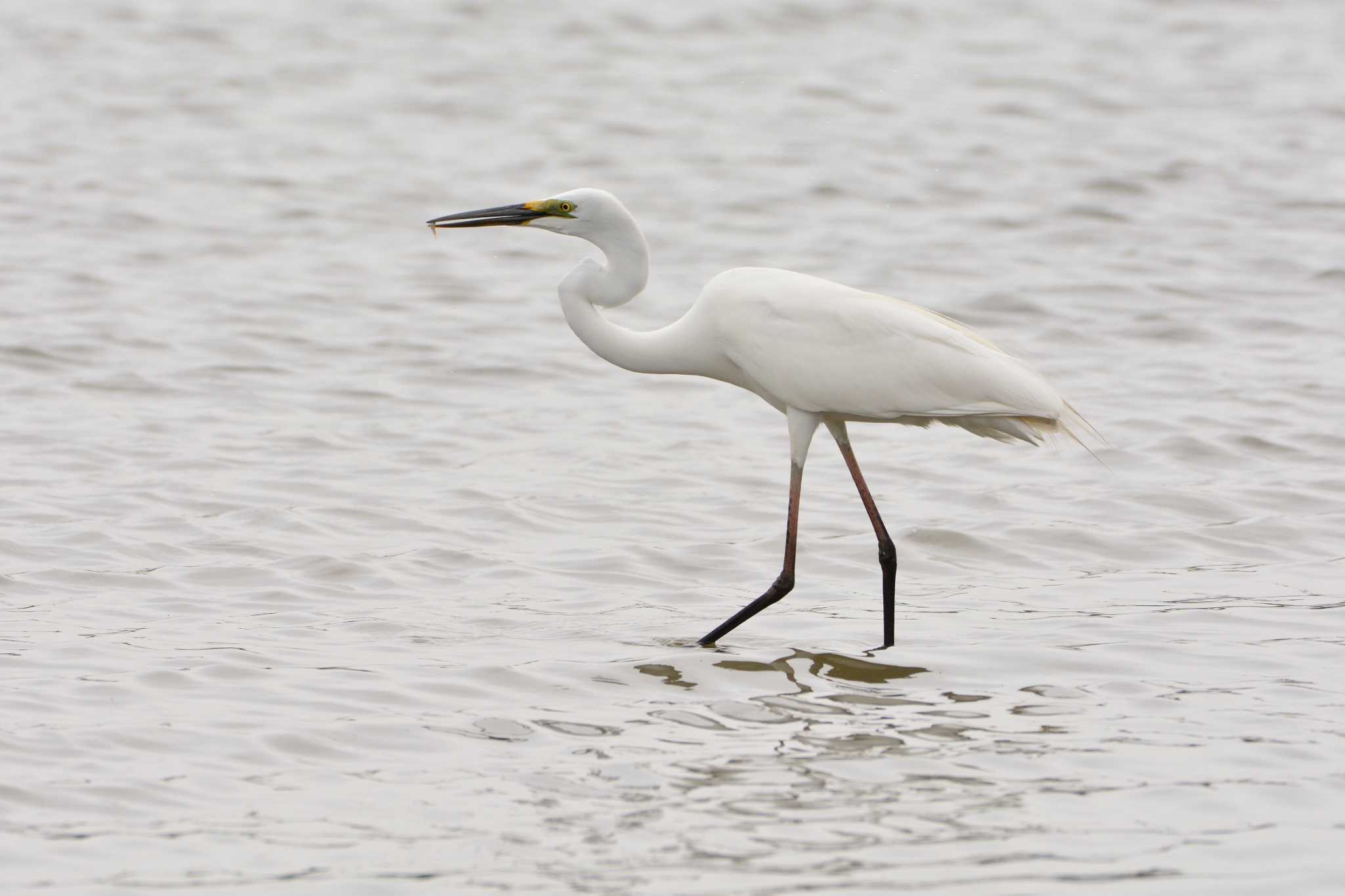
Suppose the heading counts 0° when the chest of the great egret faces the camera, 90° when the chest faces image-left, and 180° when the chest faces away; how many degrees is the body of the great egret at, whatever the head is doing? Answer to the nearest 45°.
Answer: approximately 90°
